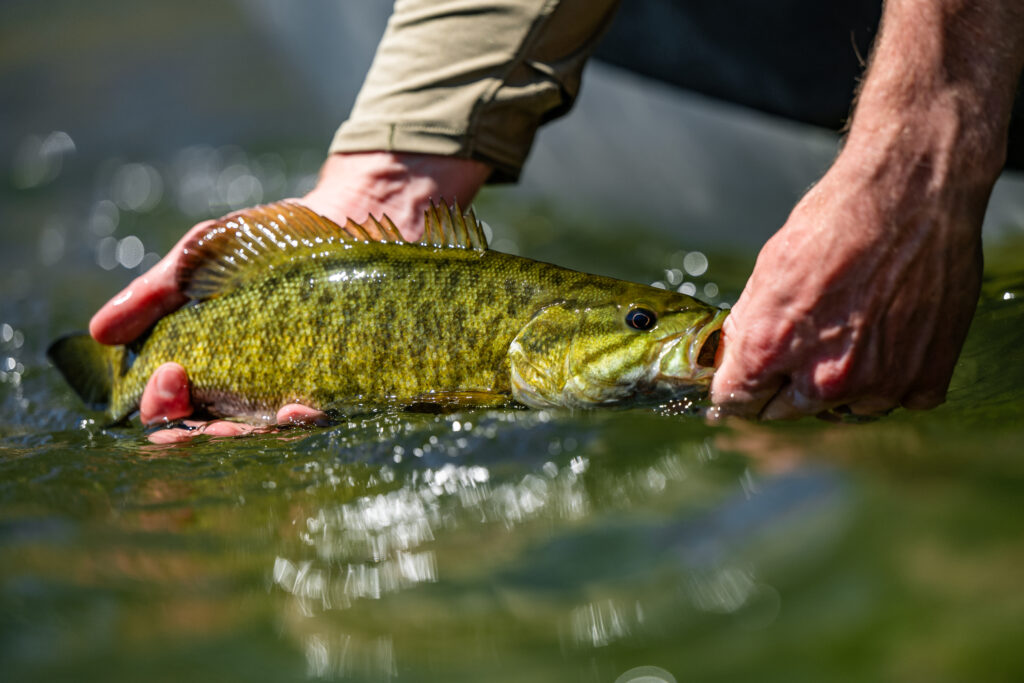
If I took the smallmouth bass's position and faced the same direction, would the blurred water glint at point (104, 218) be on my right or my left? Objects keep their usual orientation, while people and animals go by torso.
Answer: on my left

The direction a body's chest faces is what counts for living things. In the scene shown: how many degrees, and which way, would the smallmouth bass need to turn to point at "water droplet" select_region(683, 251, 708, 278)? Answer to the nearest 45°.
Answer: approximately 45° to its left

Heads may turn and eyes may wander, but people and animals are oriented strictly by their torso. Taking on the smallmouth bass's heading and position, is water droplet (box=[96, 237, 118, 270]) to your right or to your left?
on your left

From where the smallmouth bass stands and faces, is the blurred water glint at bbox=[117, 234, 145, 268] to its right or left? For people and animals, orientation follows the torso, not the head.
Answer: on its left

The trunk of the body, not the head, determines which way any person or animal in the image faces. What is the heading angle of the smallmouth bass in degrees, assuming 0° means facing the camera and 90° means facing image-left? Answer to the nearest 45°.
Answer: approximately 270°
